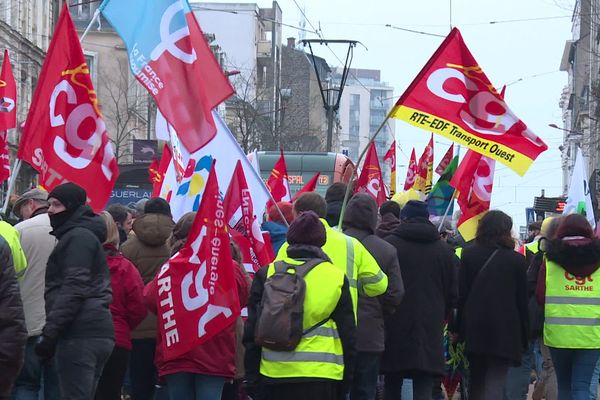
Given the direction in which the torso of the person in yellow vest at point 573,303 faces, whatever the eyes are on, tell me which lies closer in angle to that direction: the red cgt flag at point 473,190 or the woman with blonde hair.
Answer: the red cgt flag

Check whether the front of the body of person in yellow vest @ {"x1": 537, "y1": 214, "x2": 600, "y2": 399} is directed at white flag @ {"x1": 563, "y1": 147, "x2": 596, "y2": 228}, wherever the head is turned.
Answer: yes

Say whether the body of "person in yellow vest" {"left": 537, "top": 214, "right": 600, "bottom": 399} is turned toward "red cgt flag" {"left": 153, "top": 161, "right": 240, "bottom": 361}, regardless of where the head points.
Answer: no

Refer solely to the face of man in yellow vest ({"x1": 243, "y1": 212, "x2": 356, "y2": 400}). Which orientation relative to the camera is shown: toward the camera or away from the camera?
away from the camera

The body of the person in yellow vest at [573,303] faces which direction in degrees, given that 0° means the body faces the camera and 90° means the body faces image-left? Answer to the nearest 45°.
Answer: approximately 180°

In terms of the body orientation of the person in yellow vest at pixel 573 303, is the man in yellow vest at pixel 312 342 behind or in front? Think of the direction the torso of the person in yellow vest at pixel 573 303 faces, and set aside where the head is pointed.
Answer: behind

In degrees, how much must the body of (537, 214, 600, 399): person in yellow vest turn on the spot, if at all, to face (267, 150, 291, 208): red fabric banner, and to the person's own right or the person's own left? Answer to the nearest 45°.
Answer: approximately 45° to the person's own left

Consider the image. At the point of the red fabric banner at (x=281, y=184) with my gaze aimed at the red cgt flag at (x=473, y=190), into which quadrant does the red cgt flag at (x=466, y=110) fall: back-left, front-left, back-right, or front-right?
front-right

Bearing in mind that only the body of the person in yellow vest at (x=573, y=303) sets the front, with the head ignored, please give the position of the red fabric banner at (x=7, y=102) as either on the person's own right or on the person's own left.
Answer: on the person's own left

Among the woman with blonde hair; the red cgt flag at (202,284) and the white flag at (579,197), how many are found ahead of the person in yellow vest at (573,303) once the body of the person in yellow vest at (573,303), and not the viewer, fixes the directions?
1

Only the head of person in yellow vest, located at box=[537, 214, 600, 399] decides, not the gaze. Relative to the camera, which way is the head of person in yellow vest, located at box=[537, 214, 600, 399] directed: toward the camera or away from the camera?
away from the camera

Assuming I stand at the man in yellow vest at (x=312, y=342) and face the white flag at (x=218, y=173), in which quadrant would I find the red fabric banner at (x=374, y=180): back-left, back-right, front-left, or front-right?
front-right

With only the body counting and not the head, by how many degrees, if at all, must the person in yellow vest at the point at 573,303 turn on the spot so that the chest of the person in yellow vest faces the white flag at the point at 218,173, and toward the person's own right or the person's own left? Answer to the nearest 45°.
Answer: approximately 90° to the person's own left

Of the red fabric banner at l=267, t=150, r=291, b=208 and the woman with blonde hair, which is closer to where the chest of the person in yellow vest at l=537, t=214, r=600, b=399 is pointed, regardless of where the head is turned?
the red fabric banner
